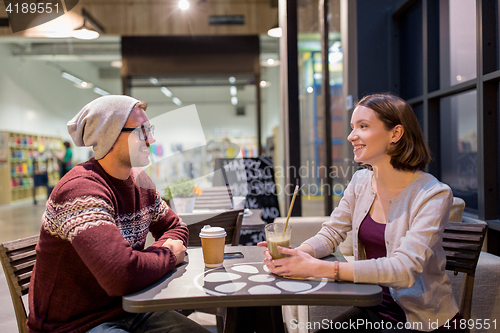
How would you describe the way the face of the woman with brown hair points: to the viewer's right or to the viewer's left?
to the viewer's left

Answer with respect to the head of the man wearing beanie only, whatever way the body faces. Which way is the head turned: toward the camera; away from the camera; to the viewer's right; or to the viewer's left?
to the viewer's right

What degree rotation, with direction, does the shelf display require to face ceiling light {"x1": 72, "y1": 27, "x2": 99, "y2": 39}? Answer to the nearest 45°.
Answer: approximately 45° to its right

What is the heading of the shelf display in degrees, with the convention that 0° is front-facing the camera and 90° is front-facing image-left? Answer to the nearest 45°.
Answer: approximately 315°
